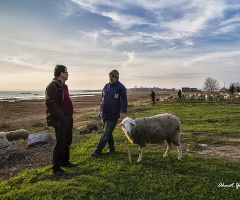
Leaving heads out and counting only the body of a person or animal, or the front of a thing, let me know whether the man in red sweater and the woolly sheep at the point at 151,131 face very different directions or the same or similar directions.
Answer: very different directions

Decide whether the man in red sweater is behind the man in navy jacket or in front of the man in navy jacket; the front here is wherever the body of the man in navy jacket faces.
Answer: in front

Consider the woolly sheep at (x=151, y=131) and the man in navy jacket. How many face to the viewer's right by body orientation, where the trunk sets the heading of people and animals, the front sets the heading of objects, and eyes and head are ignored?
0

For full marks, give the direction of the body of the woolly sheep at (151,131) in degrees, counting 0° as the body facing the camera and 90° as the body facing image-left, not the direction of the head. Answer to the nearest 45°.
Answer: approximately 90°

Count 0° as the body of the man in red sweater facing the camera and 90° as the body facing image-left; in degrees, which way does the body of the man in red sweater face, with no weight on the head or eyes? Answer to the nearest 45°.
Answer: approximately 270°

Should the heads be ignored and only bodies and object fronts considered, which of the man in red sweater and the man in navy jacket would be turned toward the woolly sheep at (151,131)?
the man in red sweater

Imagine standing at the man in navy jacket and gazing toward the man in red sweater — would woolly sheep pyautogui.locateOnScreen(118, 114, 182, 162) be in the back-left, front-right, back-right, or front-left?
back-left

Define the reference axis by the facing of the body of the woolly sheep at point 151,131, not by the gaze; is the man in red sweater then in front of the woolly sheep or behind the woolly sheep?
in front

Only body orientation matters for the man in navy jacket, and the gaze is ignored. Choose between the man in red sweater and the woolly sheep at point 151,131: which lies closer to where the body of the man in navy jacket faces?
the man in red sweater

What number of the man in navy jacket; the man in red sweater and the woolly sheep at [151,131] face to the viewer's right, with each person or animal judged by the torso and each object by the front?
1
